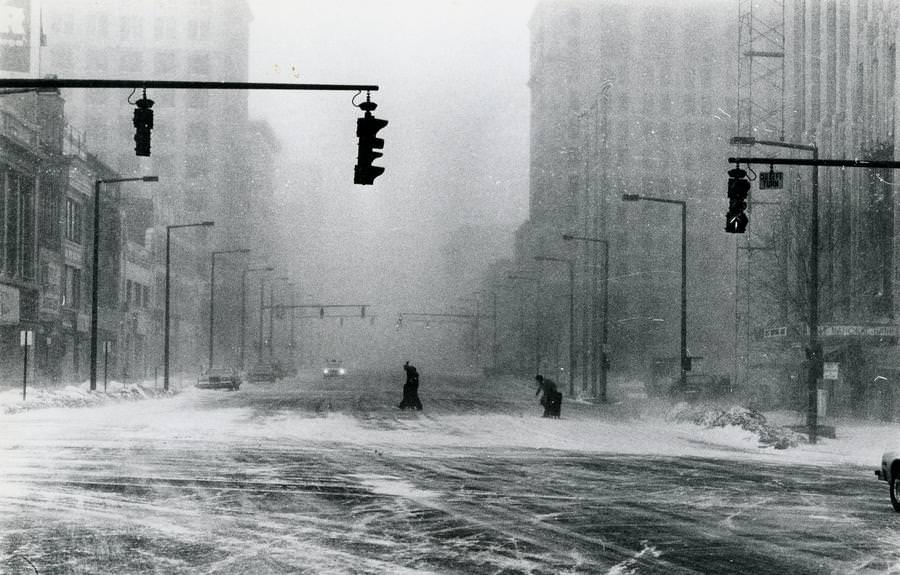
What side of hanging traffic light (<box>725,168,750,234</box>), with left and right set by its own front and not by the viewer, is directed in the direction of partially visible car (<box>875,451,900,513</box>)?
front

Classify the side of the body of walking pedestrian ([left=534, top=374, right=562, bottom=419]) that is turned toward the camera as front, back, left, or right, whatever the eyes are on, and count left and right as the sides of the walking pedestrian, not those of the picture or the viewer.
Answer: left

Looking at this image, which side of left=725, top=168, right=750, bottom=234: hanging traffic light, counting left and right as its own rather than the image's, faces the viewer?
front

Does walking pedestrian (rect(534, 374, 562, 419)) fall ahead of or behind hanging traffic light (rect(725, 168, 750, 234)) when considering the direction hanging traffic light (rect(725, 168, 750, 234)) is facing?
behind

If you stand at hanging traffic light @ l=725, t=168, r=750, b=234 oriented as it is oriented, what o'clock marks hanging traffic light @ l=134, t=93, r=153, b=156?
hanging traffic light @ l=134, t=93, r=153, b=156 is roughly at 2 o'clock from hanging traffic light @ l=725, t=168, r=750, b=234.

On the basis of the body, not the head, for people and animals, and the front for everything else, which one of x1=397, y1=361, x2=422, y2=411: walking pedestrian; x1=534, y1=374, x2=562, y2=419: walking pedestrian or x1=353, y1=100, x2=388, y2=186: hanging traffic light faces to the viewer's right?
the hanging traffic light

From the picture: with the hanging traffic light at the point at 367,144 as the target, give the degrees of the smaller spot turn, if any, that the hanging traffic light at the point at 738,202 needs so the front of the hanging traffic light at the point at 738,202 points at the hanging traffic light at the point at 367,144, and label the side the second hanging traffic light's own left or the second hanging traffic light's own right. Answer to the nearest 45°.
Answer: approximately 45° to the second hanging traffic light's own right

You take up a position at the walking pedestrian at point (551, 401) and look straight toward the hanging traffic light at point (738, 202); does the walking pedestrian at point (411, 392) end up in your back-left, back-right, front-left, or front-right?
back-right

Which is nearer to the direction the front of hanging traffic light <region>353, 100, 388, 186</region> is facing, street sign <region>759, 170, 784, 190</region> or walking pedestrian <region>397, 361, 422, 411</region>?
the street sign

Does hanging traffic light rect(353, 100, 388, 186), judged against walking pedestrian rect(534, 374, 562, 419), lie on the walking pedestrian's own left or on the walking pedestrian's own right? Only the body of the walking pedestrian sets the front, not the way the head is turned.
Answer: on the walking pedestrian's own left

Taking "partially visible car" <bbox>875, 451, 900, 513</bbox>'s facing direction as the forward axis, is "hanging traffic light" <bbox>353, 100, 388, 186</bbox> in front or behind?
in front

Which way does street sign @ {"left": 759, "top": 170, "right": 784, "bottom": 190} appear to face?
toward the camera

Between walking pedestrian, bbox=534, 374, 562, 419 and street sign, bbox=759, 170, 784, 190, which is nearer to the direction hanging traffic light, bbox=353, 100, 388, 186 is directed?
the street sign

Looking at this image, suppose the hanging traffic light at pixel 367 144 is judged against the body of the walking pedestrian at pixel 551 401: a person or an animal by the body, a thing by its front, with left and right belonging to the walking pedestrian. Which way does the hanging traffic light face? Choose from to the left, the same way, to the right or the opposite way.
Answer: the opposite way
